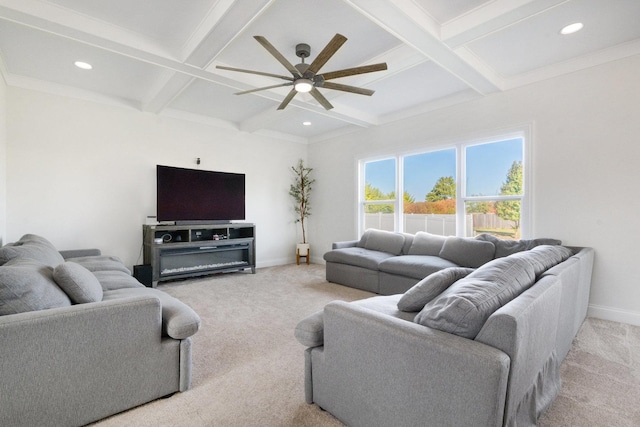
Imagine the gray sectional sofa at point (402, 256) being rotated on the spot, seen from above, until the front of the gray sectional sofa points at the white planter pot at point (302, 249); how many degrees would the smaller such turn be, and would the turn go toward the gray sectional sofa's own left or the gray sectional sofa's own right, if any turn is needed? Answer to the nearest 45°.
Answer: approximately 90° to the gray sectional sofa's own right

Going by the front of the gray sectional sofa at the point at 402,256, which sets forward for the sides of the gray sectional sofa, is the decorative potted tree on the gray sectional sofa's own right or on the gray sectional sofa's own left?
on the gray sectional sofa's own right

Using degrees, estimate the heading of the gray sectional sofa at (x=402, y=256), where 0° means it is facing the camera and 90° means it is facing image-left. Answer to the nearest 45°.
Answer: approximately 45°

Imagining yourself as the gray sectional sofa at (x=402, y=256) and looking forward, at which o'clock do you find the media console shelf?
The media console shelf is roughly at 1 o'clock from the gray sectional sofa.

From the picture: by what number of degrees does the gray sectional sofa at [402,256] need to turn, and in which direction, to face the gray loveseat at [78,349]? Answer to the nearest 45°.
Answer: approximately 45° to its left
